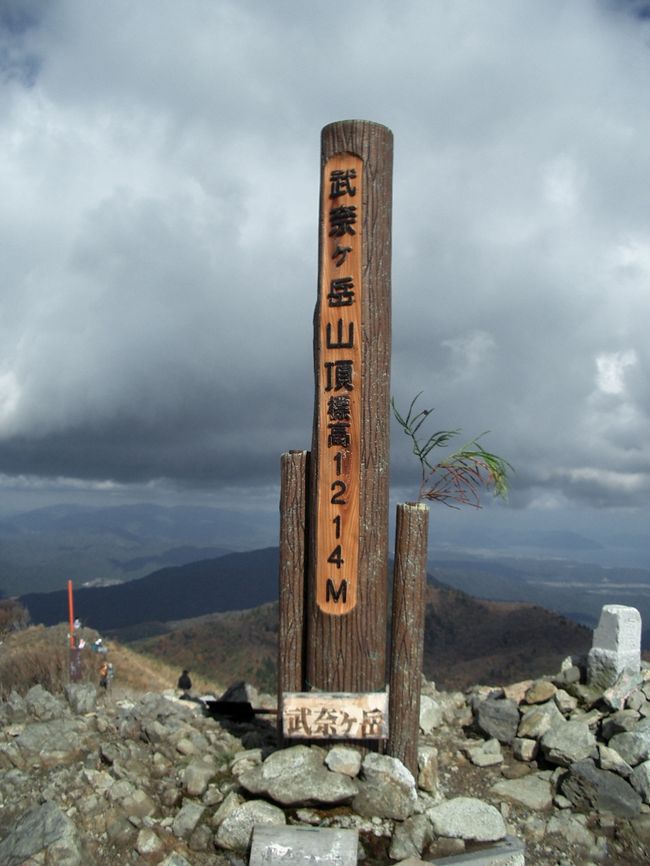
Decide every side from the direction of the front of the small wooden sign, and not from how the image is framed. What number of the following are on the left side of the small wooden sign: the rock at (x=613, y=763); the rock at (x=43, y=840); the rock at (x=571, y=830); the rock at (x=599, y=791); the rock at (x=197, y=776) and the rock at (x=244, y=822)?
3

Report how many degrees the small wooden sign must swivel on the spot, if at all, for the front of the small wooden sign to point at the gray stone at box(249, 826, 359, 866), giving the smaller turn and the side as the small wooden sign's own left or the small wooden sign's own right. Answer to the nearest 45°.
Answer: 0° — it already faces it

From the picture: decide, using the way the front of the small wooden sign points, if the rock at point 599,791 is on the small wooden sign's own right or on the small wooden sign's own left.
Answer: on the small wooden sign's own left

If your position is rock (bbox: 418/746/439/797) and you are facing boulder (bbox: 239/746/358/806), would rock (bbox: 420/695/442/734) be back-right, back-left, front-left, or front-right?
back-right

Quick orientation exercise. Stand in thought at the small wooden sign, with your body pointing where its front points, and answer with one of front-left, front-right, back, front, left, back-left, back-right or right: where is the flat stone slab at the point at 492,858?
front-left

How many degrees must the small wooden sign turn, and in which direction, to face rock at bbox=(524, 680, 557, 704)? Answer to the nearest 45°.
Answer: approximately 135° to its left

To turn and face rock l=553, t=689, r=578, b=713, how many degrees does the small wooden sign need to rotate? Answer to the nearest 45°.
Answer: approximately 135° to its left

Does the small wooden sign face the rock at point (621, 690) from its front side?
no

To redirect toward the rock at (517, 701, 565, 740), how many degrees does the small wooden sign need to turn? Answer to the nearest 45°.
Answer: approximately 135° to its left

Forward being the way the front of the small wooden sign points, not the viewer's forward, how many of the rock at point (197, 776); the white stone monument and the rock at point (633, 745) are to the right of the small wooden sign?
1

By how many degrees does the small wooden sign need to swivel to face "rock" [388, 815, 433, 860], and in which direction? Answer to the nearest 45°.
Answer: approximately 45° to its left

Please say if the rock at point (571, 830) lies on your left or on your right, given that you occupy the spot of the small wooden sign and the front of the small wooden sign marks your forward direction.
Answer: on your left

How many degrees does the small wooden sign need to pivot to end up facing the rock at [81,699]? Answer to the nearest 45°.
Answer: approximately 135° to its right

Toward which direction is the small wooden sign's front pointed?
toward the camera

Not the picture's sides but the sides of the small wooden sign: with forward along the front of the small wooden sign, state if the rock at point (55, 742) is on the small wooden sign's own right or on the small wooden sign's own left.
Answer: on the small wooden sign's own right

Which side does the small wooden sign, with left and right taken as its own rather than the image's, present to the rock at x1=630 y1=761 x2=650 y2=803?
left
